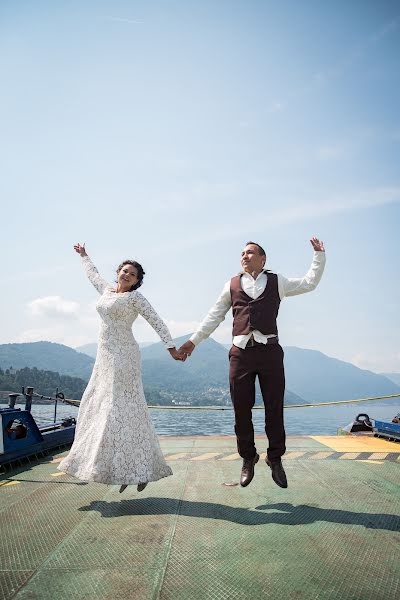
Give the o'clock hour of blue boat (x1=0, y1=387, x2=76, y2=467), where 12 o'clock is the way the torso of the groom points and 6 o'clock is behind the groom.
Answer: The blue boat is roughly at 4 o'clock from the groom.

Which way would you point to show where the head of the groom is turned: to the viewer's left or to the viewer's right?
to the viewer's left

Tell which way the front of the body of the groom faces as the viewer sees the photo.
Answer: toward the camera
